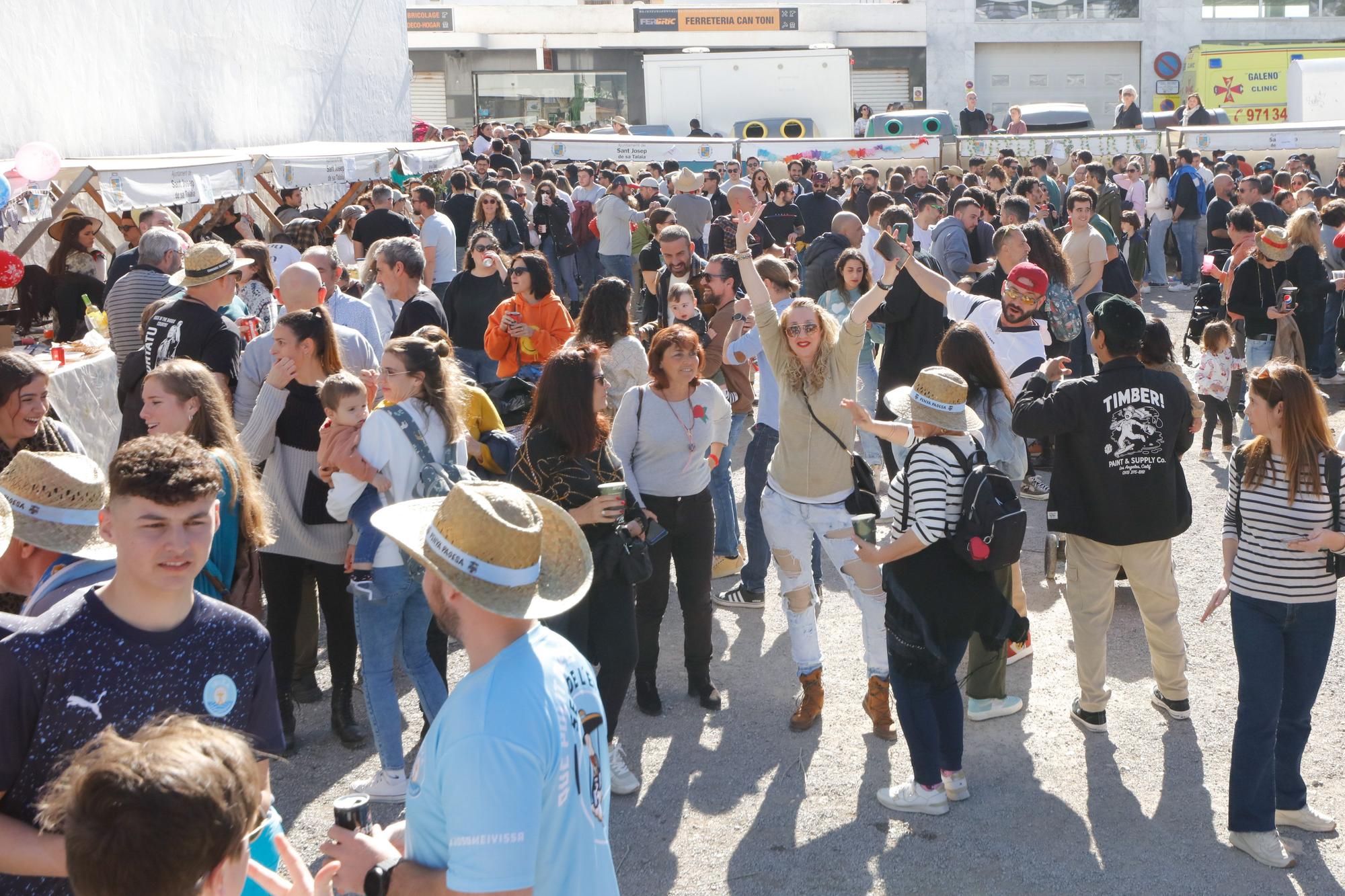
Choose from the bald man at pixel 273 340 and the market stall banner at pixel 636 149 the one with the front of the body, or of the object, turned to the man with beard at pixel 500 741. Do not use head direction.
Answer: the market stall banner

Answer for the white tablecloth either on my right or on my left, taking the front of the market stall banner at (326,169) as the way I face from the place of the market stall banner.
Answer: on my right

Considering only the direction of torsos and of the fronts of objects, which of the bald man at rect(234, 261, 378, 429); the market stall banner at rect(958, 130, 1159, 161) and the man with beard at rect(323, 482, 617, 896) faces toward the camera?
the market stall banner

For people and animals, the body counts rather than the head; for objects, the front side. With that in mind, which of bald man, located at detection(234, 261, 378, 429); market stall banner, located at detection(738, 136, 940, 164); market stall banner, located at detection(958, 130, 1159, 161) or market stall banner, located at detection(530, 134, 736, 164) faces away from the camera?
the bald man

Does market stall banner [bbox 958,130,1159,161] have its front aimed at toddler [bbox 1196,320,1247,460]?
yes

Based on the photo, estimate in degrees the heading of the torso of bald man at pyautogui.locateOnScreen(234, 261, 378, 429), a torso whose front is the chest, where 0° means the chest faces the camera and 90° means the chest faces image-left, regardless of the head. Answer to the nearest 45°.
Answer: approximately 180°

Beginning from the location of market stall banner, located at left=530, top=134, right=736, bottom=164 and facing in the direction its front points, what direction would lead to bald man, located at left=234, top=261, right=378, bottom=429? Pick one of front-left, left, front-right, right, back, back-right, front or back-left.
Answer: front

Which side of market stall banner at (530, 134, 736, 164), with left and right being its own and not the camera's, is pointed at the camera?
front

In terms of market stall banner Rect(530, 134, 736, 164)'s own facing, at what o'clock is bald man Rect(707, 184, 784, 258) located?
The bald man is roughly at 12 o'clock from the market stall banner.

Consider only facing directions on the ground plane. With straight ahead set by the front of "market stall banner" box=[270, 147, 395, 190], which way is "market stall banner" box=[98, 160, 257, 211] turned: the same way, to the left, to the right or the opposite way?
the same way

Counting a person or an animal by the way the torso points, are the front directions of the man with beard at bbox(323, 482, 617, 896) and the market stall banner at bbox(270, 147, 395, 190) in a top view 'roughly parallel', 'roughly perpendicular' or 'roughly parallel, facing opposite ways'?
roughly parallel, facing opposite ways

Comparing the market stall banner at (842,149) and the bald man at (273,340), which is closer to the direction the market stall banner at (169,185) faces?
the bald man

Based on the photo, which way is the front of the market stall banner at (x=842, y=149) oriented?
toward the camera

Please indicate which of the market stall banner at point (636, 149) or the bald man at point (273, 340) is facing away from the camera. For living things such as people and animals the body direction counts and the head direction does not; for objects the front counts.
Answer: the bald man

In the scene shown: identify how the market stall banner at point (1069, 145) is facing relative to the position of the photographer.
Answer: facing the viewer

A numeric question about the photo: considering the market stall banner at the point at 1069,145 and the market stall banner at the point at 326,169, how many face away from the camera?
0
